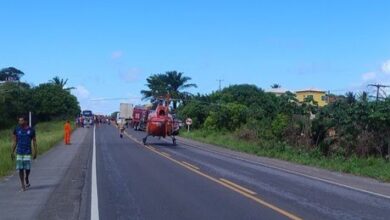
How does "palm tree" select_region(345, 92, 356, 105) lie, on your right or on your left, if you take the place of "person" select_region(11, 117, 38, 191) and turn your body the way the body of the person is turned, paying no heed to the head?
on your left

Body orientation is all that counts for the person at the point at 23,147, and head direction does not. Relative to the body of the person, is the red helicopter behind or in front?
behind

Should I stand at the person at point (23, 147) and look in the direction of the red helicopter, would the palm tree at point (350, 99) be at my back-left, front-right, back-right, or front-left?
front-right

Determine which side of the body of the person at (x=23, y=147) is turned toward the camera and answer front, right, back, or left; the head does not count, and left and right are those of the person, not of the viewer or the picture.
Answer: front
